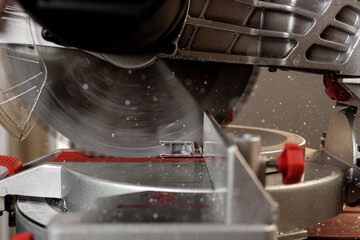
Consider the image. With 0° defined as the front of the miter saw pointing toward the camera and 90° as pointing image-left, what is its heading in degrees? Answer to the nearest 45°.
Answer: approximately 90°
